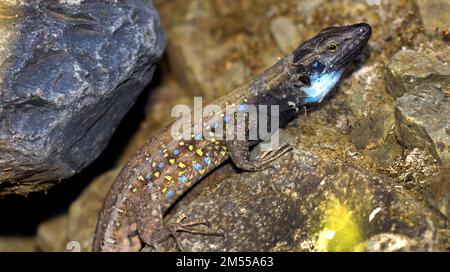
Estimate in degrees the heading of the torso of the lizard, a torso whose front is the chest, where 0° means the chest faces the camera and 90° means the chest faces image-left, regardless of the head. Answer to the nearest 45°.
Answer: approximately 270°

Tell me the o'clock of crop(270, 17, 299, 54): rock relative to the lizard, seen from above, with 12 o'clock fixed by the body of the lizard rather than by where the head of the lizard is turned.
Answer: The rock is roughly at 10 o'clock from the lizard.

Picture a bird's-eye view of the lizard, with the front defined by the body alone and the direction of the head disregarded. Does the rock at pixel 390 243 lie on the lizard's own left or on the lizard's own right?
on the lizard's own right
